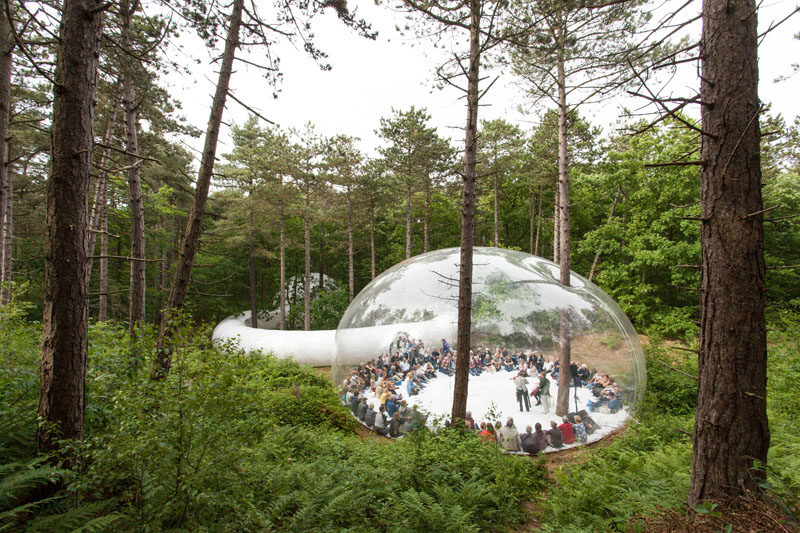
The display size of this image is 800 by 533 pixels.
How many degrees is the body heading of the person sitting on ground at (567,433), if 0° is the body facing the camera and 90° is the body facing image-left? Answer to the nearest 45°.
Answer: approximately 180°

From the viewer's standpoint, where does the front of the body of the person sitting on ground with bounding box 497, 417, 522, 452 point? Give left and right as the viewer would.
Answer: facing away from the viewer

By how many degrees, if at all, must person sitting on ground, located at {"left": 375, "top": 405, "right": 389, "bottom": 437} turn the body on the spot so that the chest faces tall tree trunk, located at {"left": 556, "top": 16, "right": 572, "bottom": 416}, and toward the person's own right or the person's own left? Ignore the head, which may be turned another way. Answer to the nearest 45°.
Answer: approximately 45° to the person's own right

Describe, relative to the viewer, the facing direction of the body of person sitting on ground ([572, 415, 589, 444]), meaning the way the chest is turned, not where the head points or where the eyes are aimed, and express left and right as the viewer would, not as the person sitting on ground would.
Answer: facing away from the viewer and to the left of the viewer

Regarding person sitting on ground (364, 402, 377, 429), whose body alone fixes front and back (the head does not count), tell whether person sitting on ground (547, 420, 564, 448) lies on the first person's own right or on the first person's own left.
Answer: on the first person's own right

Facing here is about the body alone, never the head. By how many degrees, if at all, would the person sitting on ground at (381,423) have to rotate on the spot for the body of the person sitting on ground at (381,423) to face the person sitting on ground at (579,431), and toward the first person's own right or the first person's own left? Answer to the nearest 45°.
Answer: approximately 45° to the first person's own right

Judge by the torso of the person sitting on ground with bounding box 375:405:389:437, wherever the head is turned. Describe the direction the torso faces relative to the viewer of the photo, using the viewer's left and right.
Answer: facing away from the viewer and to the right of the viewer

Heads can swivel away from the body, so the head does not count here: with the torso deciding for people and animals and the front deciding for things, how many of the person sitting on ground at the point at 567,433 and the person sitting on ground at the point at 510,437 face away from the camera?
2

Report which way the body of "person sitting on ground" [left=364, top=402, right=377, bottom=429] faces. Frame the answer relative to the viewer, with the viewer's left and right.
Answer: facing away from the viewer and to the right of the viewer

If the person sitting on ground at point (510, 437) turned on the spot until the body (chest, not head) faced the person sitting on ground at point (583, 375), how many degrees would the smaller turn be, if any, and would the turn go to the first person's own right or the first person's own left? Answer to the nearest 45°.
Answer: approximately 45° to the first person's own right
